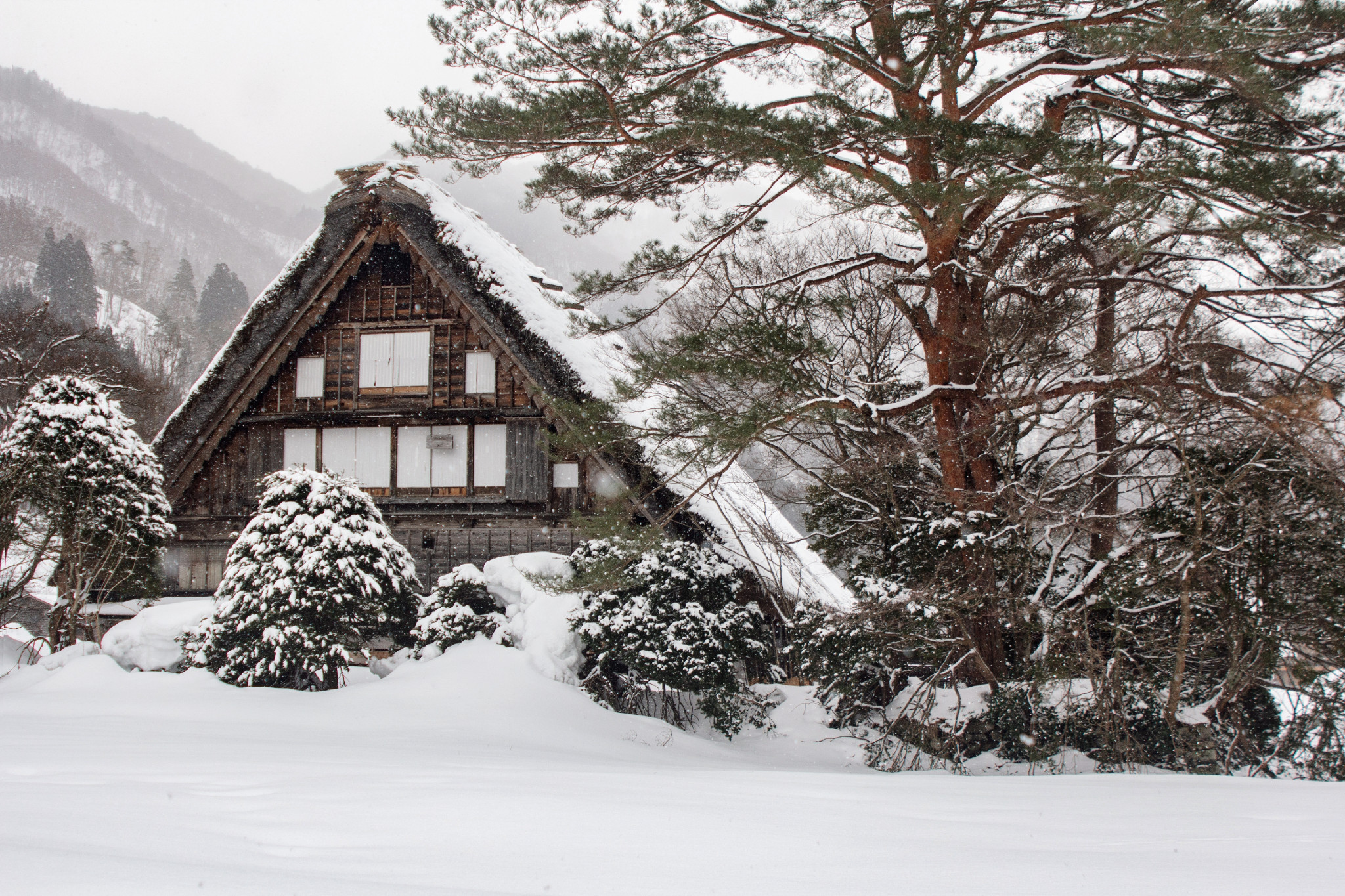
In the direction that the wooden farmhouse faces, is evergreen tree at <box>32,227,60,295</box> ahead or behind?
behind

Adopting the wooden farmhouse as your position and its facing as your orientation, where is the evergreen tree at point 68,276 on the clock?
The evergreen tree is roughly at 5 o'clock from the wooden farmhouse.

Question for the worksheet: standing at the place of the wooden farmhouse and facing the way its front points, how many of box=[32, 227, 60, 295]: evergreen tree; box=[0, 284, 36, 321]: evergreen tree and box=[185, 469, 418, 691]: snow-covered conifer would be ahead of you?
1

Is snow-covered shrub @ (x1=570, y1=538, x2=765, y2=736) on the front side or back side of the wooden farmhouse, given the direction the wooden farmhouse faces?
on the front side

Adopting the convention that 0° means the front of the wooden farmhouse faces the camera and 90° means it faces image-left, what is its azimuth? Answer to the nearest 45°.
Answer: approximately 0°

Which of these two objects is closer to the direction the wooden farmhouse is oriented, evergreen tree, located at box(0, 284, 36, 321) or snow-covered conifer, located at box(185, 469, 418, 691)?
the snow-covered conifer

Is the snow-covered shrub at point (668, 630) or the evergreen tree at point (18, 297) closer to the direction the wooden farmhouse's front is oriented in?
the snow-covered shrub

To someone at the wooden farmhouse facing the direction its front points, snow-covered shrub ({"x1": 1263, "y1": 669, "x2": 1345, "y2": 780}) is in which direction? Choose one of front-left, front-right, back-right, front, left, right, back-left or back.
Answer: front-left
